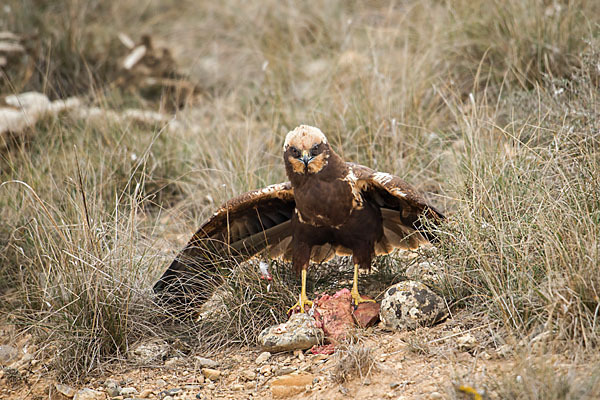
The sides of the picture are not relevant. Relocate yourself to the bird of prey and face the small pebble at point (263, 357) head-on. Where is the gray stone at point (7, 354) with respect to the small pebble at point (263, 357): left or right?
right

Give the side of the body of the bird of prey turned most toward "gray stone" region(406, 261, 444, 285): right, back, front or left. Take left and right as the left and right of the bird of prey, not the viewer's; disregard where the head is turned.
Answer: left

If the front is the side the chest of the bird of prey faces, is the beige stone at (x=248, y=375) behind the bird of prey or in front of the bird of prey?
in front

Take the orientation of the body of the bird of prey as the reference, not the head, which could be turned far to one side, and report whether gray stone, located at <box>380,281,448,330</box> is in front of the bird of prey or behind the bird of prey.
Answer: in front

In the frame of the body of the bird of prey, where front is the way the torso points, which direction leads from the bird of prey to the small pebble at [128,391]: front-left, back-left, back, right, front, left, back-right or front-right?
front-right

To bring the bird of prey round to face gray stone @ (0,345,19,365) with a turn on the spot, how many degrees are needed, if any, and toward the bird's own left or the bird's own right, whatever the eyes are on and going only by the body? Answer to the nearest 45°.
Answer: approximately 90° to the bird's own right

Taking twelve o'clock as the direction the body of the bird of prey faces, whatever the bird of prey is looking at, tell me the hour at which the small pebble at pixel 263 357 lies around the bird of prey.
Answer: The small pebble is roughly at 1 o'clock from the bird of prey.

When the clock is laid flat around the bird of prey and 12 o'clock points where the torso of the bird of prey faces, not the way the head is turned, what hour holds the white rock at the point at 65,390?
The white rock is roughly at 2 o'clock from the bird of prey.

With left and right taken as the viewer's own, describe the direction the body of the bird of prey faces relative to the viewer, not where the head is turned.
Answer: facing the viewer
